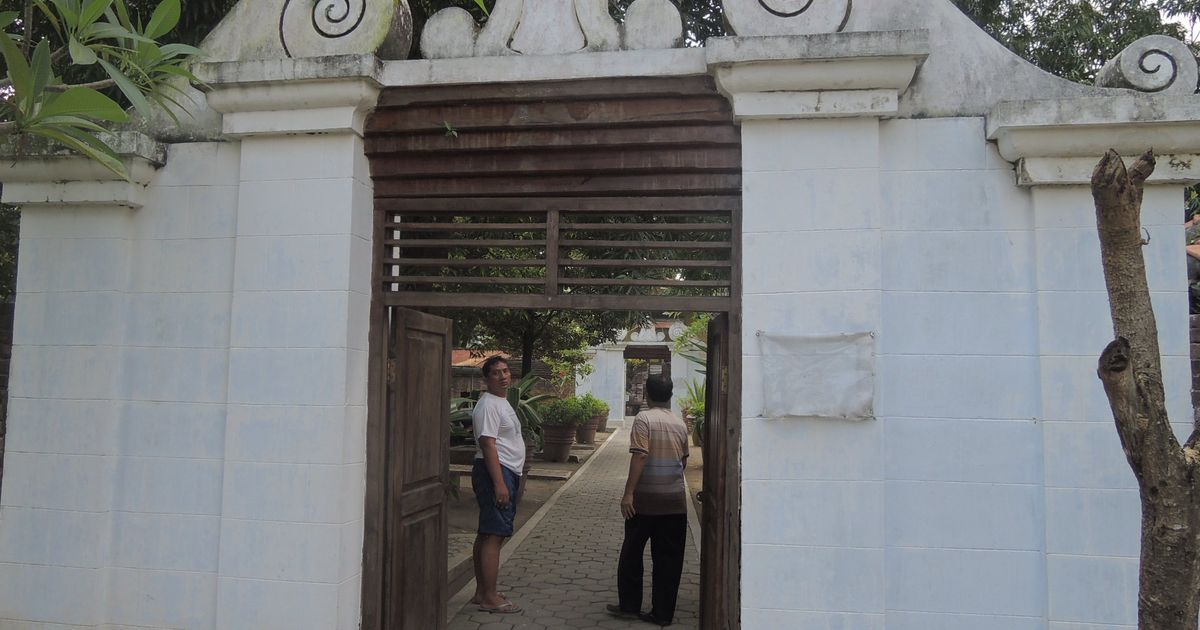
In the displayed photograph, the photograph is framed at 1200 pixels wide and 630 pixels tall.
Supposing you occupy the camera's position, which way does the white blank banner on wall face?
facing the viewer

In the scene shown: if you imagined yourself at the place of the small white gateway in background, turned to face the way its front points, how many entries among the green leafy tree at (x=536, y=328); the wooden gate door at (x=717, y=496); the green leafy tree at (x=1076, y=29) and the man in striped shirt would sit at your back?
0

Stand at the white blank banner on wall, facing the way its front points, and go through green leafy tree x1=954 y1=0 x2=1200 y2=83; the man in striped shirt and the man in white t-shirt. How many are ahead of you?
0

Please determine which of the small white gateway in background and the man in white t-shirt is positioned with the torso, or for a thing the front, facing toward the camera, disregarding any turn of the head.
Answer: the small white gateway in background

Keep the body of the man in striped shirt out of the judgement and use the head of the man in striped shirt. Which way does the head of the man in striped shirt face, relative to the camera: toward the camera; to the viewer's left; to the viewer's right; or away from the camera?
away from the camera

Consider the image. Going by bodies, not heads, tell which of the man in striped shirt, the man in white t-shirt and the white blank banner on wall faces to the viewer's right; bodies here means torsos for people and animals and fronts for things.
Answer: the man in white t-shirt

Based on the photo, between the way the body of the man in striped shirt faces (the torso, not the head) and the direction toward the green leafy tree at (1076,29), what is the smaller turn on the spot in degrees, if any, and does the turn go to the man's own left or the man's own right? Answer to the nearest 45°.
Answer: approximately 90° to the man's own right

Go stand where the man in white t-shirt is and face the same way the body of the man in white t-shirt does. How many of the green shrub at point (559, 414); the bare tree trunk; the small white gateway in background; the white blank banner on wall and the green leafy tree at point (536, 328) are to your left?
3

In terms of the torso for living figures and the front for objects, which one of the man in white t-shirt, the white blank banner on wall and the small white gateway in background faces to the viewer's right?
the man in white t-shirt

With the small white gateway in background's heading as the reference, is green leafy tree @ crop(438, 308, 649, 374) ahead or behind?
ahead

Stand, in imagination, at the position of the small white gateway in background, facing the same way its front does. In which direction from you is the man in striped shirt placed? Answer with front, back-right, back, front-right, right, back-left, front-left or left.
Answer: front

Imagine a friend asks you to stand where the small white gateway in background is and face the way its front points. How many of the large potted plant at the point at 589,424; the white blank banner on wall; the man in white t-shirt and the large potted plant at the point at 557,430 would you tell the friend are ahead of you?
4

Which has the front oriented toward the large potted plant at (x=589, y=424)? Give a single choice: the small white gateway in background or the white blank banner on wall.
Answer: the small white gateway in background

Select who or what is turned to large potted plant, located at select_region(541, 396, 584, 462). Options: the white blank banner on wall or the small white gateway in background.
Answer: the small white gateway in background

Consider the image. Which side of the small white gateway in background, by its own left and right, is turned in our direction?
front

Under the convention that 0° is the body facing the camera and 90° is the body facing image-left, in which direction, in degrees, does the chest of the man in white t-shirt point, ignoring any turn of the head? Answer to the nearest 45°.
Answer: approximately 270°

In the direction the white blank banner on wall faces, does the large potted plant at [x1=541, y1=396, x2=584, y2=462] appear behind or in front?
behind

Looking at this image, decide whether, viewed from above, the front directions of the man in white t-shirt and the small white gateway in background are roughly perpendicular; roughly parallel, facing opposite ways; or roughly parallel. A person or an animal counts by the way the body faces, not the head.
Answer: roughly perpendicular

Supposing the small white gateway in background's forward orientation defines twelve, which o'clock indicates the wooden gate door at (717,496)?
The wooden gate door is roughly at 12 o'clock from the small white gateway in background.

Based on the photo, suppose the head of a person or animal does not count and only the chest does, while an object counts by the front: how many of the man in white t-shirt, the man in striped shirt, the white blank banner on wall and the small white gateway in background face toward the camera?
2
